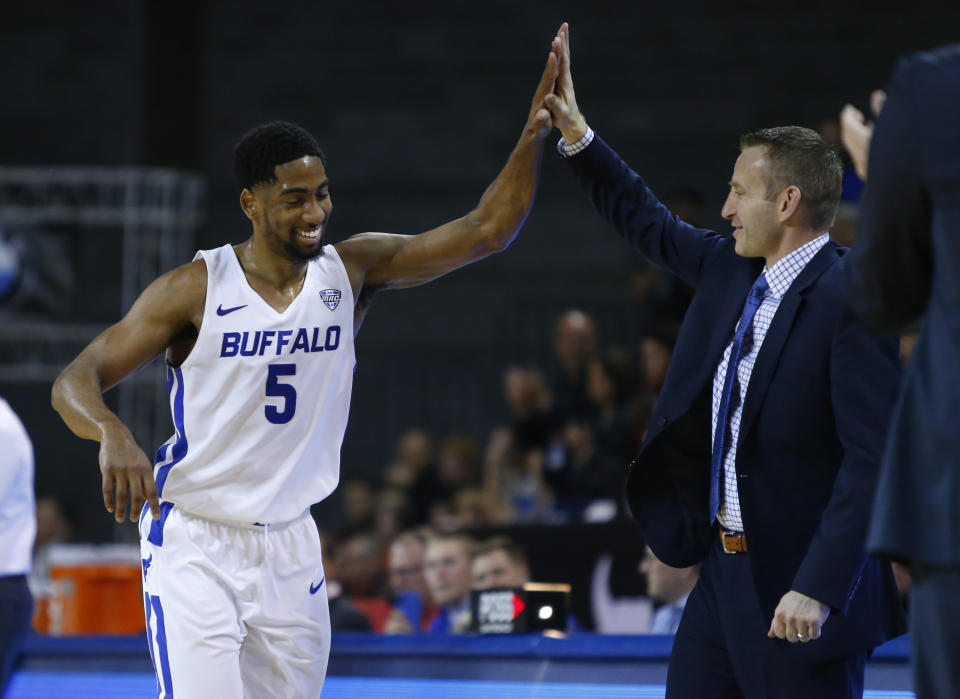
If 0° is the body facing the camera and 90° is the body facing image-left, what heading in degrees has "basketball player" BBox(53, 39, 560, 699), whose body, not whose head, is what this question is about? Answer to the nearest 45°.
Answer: approximately 315°

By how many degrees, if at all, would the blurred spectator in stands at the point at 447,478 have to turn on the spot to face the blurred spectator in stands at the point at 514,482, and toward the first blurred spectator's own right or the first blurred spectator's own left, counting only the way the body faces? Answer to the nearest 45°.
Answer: approximately 45° to the first blurred spectator's own left

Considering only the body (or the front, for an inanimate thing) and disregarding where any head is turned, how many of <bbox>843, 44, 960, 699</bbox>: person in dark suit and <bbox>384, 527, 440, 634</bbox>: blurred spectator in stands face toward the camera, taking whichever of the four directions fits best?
1

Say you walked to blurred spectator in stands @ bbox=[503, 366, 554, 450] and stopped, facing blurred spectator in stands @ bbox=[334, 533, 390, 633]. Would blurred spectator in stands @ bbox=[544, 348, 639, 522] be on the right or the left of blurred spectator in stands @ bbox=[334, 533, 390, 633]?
left

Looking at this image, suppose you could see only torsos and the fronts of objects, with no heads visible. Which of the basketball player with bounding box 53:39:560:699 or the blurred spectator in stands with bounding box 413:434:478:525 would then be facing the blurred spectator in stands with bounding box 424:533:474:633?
the blurred spectator in stands with bounding box 413:434:478:525

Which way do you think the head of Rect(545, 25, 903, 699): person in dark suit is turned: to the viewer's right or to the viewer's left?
to the viewer's left

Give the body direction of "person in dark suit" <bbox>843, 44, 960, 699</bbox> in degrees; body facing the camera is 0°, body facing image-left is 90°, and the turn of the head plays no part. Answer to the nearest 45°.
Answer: approximately 135°

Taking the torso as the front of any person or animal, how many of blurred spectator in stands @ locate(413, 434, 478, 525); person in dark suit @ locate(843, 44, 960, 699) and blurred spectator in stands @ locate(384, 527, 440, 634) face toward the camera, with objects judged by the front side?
2

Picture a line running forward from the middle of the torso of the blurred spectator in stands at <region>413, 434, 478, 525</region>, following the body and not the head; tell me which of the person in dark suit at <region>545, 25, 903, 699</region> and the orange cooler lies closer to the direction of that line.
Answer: the person in dark suit

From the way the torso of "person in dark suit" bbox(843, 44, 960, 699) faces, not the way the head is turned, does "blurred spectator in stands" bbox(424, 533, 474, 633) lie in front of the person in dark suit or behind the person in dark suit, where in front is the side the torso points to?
in front
